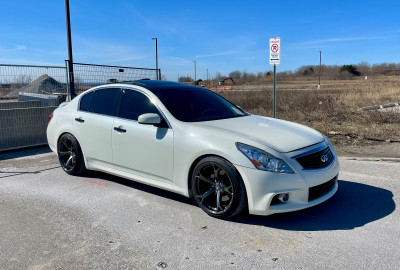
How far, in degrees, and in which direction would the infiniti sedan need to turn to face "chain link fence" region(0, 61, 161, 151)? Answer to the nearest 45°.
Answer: approximately 180°

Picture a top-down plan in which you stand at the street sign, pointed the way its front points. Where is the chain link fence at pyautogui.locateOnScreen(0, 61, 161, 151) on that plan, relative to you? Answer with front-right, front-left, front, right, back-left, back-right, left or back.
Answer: right

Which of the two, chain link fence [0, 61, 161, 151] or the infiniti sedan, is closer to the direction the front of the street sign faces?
the infiniti sedan

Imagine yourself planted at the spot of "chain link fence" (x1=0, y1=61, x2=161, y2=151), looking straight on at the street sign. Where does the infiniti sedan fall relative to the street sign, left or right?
right

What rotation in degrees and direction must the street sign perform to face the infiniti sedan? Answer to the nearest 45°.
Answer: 0° — it already faces it

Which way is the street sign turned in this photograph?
toward the camera

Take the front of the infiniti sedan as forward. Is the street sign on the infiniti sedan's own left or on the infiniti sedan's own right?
on the infiniti sedan's own left
